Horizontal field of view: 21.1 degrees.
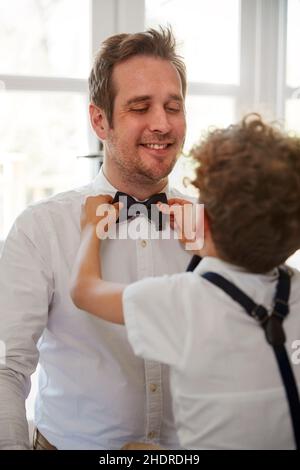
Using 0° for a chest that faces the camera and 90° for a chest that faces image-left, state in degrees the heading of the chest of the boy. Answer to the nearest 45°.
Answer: approximately 135°

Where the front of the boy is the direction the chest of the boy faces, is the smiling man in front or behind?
in front

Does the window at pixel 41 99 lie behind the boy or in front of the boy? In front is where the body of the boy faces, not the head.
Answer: in front

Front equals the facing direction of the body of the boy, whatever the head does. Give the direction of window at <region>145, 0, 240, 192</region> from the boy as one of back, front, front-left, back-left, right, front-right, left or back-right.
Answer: front-right

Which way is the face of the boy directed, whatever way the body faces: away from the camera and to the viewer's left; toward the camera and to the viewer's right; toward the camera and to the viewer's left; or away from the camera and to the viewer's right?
away from the camera and to the viewer's left
